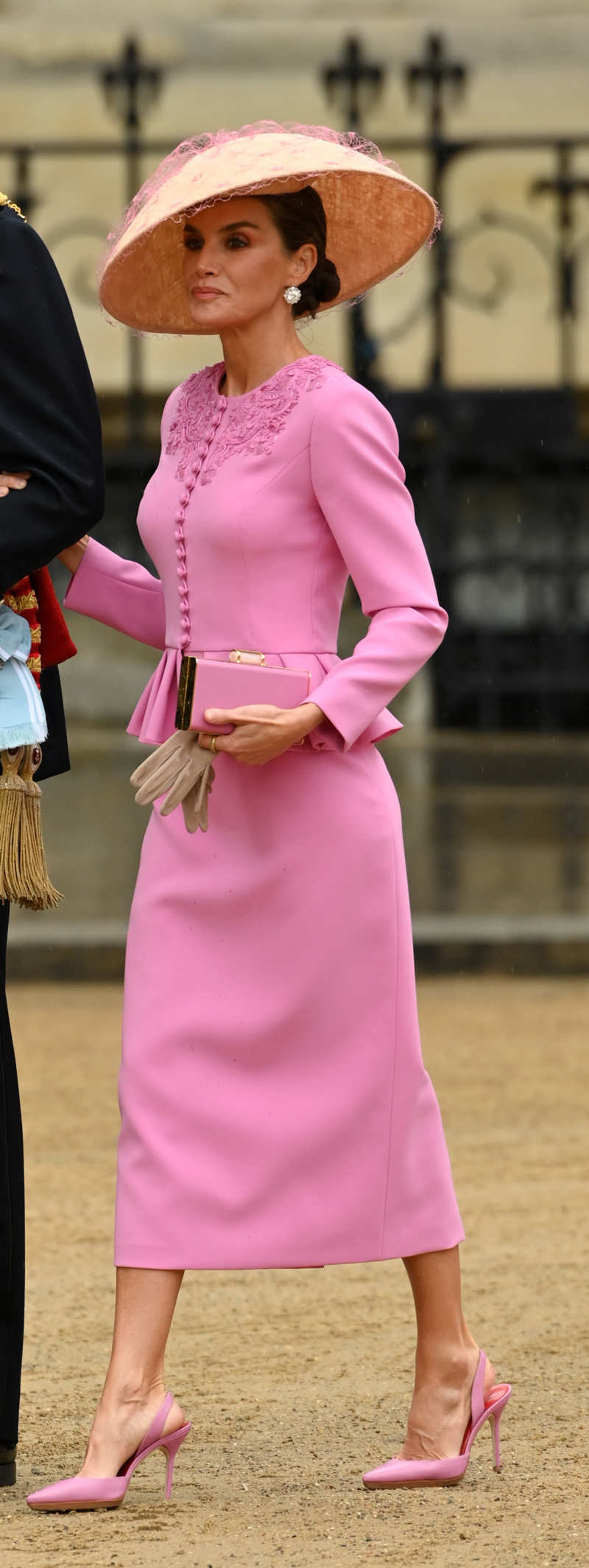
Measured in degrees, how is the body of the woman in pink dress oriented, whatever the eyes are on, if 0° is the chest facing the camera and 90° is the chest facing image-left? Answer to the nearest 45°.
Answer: approximately 45°

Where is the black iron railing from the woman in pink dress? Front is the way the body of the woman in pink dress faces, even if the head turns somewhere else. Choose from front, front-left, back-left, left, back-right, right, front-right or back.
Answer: back-right
